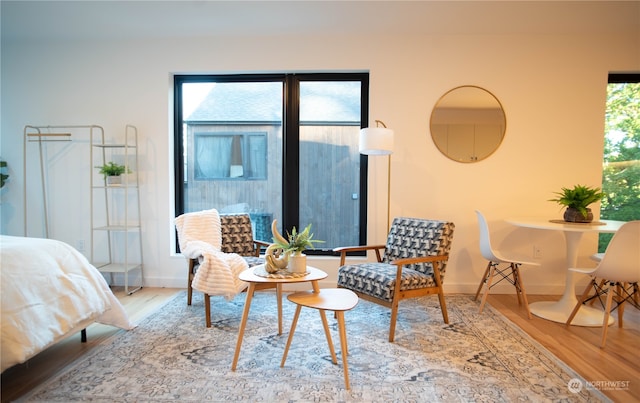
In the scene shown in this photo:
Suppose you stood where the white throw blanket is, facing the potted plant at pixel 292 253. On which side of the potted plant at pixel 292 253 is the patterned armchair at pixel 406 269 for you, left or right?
left

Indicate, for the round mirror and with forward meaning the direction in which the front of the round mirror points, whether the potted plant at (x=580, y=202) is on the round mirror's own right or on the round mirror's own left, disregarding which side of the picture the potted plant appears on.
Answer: on the round mirror's own left

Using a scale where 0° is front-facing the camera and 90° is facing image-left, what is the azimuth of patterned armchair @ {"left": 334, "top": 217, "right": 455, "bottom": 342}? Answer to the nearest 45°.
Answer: approximately 45°

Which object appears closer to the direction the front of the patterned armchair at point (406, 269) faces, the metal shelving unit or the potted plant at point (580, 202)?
the metal shelving unit

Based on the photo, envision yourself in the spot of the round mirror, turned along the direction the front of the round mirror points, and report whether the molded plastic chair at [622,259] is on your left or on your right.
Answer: on your left

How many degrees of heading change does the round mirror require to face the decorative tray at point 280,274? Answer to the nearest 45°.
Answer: approximately 45° to its right

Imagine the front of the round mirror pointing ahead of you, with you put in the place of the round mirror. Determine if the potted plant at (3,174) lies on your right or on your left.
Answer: on your right

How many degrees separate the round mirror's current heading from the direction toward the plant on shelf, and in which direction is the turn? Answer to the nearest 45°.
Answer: approximately 45° to its right

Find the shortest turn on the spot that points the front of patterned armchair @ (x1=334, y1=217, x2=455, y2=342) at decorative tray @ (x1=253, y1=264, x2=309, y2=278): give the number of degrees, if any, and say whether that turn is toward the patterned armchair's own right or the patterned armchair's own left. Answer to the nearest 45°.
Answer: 0° — it already faces it

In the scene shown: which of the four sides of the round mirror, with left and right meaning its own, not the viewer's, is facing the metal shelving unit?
right

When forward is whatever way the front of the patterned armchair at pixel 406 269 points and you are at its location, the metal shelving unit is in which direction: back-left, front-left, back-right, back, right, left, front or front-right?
front-right
